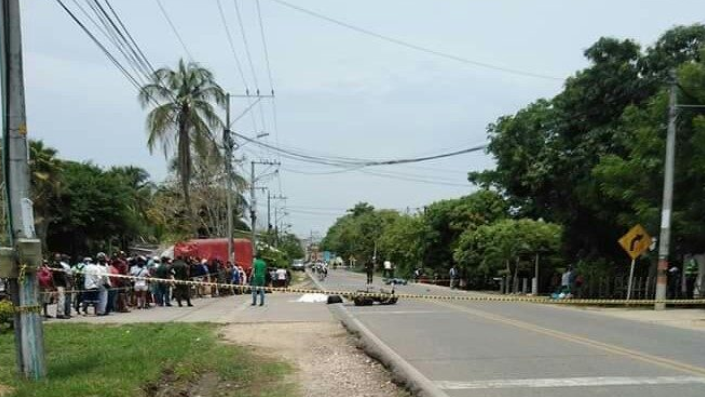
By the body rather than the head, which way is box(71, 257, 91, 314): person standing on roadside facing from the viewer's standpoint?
to the viewer's right

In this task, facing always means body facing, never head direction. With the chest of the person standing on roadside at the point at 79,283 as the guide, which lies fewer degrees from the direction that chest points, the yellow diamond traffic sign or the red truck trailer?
the yellow diamond traffic sign

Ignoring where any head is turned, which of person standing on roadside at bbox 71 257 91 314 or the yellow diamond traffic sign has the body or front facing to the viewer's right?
the person standing on roadside

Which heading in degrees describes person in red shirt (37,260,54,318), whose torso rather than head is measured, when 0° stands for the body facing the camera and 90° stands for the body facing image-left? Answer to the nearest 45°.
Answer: approximately 270°
